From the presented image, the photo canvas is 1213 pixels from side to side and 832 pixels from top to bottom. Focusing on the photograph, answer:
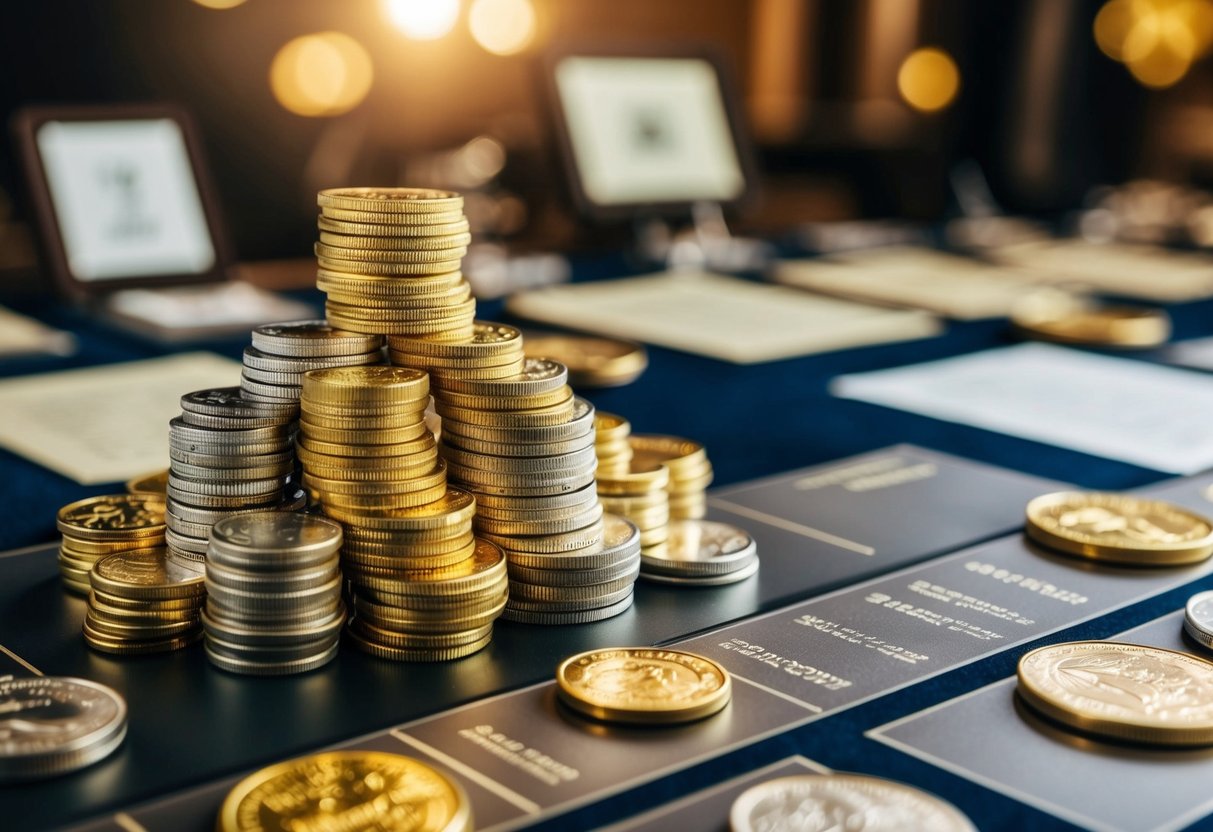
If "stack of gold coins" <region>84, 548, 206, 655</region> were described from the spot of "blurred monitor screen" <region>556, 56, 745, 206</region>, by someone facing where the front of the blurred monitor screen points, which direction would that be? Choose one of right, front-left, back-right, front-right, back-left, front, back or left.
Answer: front

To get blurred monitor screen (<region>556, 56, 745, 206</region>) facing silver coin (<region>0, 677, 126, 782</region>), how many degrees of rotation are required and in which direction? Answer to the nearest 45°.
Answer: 0° — it already faces it

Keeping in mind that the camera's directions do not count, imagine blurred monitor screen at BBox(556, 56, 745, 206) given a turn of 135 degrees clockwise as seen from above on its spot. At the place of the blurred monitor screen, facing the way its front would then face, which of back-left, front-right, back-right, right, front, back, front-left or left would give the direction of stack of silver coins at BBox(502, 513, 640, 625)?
back-left

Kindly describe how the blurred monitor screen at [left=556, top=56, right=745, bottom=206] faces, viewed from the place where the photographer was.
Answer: facing the viewer

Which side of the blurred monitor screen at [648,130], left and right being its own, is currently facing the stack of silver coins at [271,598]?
front

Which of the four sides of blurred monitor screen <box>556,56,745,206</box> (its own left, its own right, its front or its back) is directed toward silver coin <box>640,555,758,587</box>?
front

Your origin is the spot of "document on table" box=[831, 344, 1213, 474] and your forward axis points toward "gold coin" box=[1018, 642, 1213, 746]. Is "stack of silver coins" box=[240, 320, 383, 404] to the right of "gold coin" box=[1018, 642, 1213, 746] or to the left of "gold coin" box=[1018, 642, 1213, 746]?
right

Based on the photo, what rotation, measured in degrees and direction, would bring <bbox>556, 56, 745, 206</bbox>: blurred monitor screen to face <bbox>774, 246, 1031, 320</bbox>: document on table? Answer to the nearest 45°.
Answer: approximately 90° to its left

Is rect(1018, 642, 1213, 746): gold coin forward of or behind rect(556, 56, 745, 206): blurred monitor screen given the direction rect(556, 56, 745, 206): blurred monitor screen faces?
forward

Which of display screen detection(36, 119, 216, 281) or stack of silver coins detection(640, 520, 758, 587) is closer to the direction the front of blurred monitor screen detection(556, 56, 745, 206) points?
the stack of silver coins

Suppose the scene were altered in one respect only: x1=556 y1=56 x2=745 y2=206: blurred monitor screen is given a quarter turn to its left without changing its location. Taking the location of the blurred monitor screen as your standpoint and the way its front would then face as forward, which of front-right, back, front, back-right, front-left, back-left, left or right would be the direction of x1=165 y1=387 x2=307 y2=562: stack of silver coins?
right

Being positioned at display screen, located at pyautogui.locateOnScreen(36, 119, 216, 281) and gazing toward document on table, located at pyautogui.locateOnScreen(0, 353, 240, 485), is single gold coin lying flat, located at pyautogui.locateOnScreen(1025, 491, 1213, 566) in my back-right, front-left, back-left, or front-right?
front-left

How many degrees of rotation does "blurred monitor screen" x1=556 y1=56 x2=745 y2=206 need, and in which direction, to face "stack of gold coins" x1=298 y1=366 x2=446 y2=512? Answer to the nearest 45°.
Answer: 0° — it already faces it

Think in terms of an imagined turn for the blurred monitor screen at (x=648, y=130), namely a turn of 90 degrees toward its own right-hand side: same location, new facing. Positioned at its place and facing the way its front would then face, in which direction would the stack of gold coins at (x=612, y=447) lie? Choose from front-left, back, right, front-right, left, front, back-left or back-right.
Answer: left

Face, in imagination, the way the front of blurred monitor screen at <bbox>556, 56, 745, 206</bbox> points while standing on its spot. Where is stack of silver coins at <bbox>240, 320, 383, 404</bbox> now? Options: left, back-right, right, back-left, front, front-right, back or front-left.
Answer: front

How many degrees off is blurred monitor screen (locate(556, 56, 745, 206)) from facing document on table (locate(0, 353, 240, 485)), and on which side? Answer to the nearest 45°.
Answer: approximately 45° to its right

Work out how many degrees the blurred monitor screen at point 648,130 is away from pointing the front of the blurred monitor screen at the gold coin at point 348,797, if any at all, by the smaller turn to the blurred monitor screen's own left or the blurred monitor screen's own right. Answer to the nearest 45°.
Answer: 0° — it already faces it

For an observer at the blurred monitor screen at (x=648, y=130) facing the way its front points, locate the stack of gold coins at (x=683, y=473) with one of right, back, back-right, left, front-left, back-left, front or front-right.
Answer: front

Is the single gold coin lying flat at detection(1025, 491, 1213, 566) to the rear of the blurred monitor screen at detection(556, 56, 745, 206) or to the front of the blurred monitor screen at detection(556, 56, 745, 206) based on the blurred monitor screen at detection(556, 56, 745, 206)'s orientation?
to the front
